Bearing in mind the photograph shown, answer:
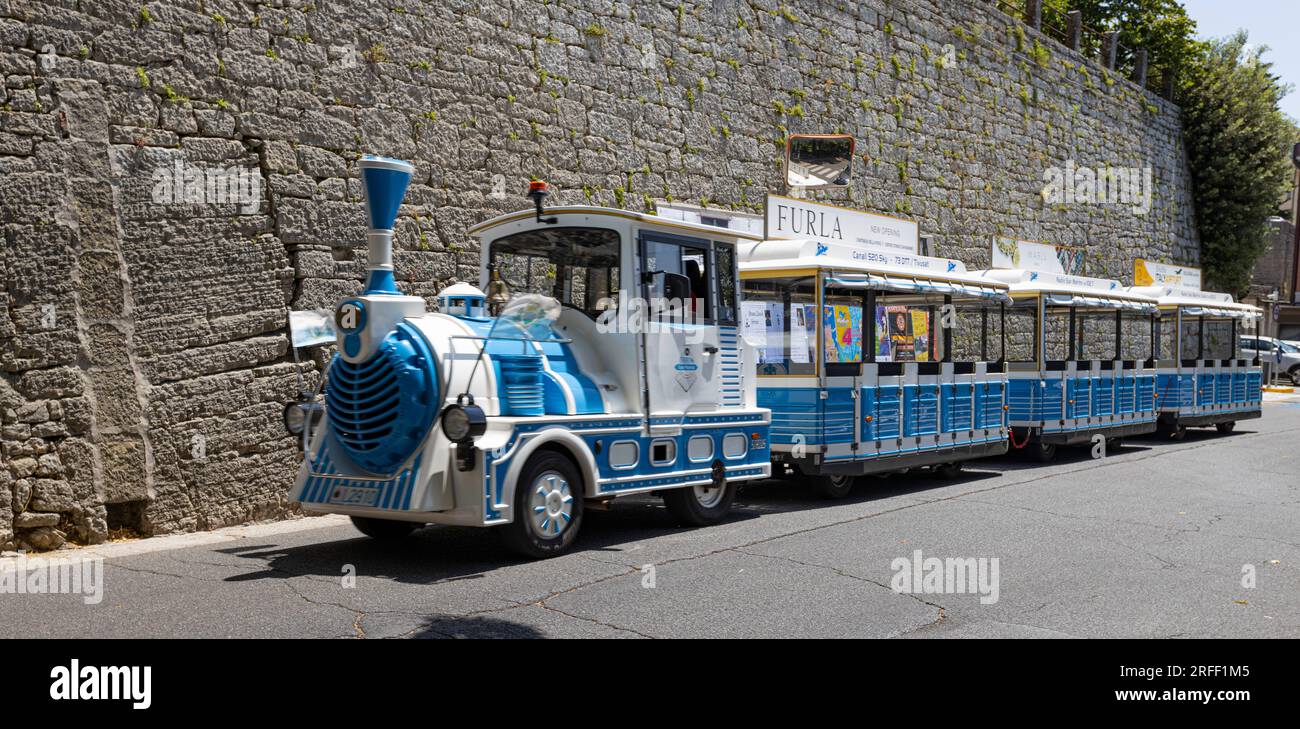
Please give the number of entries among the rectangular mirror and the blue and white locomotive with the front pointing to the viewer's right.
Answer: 0

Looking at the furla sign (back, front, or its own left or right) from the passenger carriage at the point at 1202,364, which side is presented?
left

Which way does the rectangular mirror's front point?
toward the camera

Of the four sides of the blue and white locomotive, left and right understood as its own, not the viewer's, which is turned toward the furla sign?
back

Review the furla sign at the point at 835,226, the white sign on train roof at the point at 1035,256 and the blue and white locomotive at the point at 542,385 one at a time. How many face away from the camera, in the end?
0

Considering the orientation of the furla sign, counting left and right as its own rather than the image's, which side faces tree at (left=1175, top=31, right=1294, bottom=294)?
left

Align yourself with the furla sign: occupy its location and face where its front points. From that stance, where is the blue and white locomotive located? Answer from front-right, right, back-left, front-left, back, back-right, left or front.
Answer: front-right

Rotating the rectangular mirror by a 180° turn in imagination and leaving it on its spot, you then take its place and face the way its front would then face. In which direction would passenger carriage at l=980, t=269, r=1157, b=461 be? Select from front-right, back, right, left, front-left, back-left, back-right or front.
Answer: right

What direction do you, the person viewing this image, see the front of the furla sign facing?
facing the viewer and to the right of the viewer

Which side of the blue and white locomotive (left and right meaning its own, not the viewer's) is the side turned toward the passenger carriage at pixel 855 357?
back

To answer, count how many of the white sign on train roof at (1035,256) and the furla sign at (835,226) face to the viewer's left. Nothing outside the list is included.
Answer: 0

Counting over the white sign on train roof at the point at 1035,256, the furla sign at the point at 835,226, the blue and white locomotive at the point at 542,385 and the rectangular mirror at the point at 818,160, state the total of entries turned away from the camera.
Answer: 0

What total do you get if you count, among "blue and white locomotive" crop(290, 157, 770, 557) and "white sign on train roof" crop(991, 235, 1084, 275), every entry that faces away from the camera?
0
